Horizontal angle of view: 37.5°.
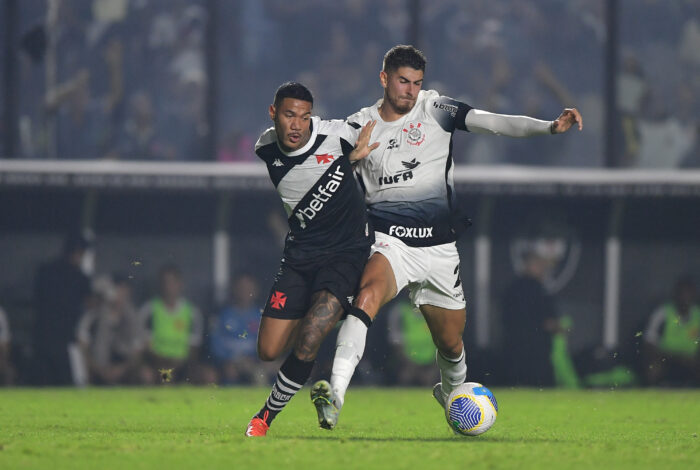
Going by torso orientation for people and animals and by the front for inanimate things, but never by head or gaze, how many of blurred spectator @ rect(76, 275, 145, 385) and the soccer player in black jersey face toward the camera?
2

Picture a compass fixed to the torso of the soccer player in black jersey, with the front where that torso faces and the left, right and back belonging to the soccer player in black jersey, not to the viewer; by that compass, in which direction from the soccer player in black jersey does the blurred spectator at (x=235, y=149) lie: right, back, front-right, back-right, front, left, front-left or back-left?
back

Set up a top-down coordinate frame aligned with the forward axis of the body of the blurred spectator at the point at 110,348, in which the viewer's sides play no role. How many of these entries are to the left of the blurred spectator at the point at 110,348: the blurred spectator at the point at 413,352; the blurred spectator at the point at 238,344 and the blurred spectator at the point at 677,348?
3

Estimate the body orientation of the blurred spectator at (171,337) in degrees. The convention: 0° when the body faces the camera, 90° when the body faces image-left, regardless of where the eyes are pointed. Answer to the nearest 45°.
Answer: approximately 0°
